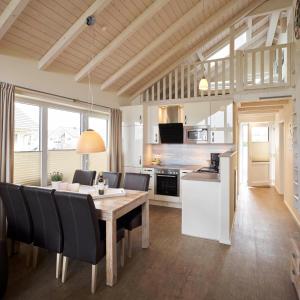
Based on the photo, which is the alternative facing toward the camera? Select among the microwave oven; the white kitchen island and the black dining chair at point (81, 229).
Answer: the microwave oven

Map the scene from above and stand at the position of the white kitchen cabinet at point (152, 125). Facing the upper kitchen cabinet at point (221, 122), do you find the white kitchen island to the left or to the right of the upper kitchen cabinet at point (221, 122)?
right

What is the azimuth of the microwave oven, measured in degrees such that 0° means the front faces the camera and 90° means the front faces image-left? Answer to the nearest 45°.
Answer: approximately 0°

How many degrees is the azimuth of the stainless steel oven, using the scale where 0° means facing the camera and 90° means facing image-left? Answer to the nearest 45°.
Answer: approximately 0°

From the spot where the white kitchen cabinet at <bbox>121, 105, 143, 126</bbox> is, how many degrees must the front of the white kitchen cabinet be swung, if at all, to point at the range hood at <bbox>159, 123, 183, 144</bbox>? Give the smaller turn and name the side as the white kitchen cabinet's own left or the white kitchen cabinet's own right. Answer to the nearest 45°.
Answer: approximately 90° to the white kitchen cabinet's own left

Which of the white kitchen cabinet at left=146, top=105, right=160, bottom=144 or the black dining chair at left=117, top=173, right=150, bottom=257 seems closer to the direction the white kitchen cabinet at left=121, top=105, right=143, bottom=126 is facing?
the black dining chair

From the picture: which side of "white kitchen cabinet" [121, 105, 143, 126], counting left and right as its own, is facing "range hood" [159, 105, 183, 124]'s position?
left

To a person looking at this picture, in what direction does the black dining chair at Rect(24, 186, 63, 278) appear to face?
facing away from the viewer and to the right of the viewer

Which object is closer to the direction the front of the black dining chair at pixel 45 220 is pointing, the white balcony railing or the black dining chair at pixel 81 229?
the white balcony railing

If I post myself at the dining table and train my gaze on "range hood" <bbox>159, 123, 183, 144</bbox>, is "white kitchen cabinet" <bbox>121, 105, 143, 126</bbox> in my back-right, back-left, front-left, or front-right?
front-left

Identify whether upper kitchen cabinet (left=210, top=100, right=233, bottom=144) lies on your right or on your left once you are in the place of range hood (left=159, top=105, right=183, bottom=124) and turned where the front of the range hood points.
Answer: on your left

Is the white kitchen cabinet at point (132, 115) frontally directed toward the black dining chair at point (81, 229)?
yes

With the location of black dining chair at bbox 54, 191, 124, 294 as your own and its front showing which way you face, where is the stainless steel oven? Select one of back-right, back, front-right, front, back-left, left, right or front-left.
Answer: front

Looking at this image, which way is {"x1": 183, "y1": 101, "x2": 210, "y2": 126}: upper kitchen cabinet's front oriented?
toward the camera

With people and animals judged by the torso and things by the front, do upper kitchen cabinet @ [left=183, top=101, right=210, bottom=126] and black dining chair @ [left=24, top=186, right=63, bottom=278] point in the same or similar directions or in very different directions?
very different directions
